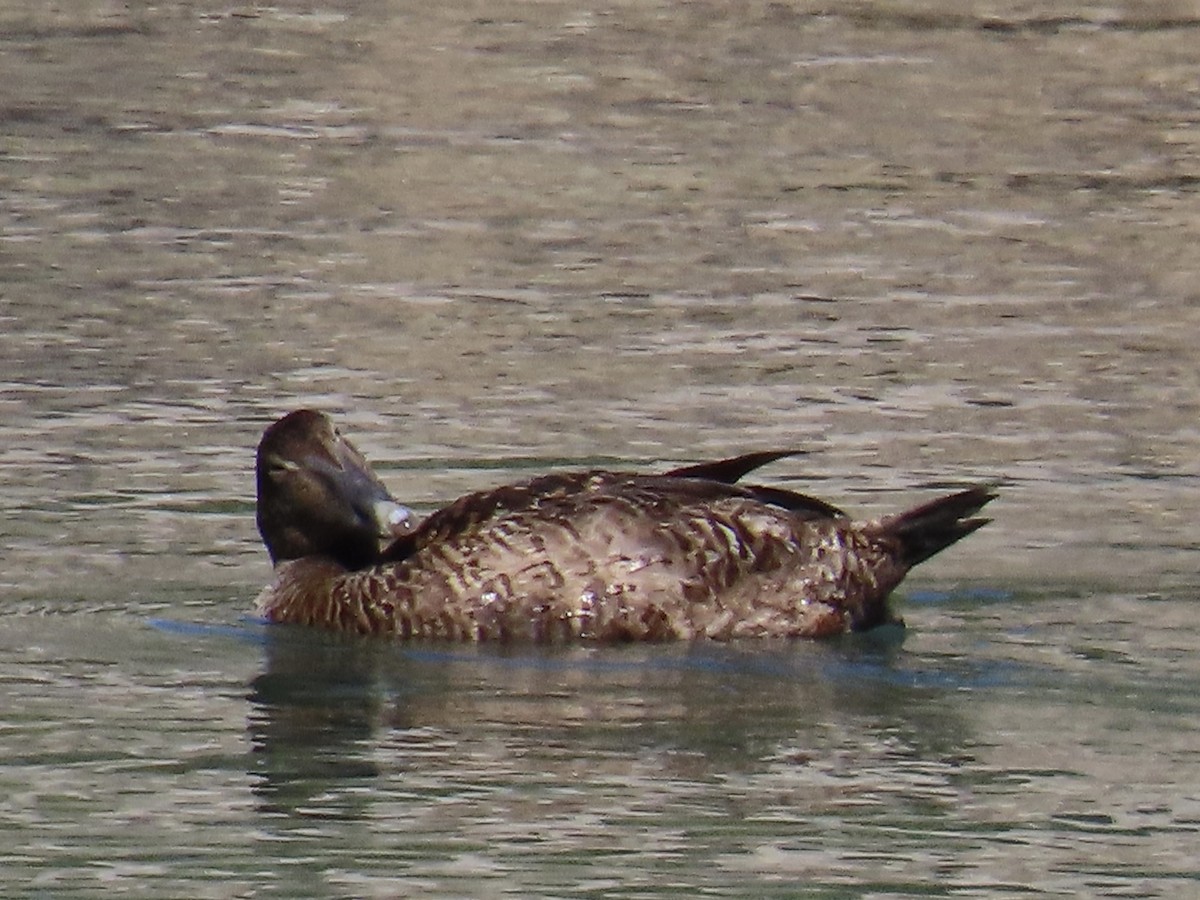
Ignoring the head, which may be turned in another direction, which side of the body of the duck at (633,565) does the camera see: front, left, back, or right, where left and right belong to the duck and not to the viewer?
left
